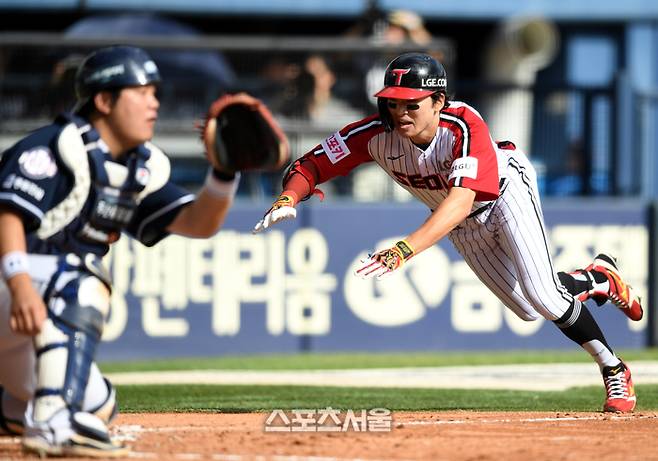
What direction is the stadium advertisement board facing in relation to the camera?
toward the camera

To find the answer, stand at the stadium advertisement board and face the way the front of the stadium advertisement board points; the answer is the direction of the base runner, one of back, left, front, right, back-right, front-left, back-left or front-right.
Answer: front
